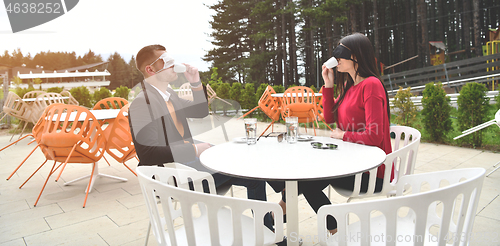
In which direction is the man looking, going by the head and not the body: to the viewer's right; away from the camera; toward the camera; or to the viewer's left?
to the viewer's right

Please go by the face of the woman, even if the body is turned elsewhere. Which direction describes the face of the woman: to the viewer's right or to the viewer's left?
to the viewer's left

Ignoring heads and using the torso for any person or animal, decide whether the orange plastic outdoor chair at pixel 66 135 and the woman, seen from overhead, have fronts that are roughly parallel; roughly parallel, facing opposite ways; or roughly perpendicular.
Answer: roughly perpendicular

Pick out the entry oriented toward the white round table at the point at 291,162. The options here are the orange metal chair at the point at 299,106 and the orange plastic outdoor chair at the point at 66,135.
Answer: the orange metal chair at the point at 299,106

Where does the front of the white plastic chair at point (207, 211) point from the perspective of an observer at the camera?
facing away from the viewer and to the right of the viewer

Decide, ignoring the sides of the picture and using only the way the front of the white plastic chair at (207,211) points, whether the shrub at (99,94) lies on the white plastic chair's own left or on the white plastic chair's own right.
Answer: on the white plastic chair's own left

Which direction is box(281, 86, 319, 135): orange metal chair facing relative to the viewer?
toward the camera

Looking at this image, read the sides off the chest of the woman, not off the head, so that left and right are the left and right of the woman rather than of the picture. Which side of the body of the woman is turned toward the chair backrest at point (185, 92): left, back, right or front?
front

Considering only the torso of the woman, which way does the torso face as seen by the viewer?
to the viewer's left
